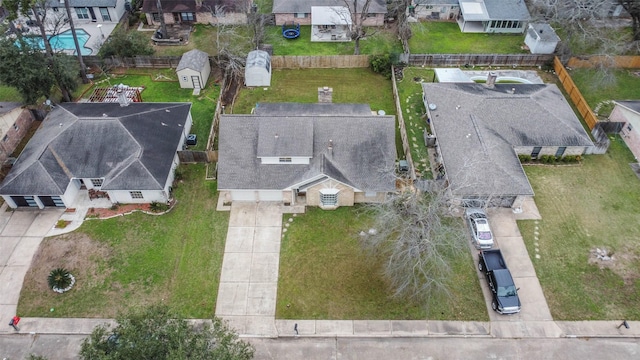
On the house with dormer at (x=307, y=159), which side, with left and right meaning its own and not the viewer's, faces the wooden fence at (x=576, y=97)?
left

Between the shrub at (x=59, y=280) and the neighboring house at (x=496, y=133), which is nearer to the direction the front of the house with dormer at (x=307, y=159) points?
the shrub

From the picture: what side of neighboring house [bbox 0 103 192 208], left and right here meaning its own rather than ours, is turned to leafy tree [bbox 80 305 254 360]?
front

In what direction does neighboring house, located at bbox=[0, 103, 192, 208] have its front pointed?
toward the camera

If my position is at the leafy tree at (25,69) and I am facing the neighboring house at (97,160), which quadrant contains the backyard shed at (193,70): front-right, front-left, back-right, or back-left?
front-left

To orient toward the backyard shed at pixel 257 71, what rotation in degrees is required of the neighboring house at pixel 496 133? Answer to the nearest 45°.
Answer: approximately 90° to its right

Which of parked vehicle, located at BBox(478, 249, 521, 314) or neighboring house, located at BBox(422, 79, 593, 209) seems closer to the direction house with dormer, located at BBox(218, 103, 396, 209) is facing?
the parked vehicle

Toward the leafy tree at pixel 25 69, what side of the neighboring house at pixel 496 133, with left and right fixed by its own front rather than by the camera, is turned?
right

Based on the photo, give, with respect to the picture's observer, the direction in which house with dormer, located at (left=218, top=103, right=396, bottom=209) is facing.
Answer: facing the viewer

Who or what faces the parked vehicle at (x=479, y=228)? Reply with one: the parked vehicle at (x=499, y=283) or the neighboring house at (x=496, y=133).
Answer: the neighboring house

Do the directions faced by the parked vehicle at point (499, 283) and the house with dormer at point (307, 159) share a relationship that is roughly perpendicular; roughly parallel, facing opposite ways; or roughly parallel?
roughly parallel

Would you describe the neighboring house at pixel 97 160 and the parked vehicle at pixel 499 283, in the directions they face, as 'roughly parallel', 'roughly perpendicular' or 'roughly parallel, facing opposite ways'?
roughly parallel

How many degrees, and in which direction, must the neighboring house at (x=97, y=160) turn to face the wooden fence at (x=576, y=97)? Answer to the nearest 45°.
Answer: approximately 90° to its left

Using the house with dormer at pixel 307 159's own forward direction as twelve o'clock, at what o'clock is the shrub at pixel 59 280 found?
The shrub is roughly at 2 o'clock from the house with dormer.

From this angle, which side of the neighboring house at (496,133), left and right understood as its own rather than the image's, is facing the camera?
front

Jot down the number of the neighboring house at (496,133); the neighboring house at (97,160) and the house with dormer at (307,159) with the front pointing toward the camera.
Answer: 3

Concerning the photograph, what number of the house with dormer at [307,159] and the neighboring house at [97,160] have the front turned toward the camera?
2
